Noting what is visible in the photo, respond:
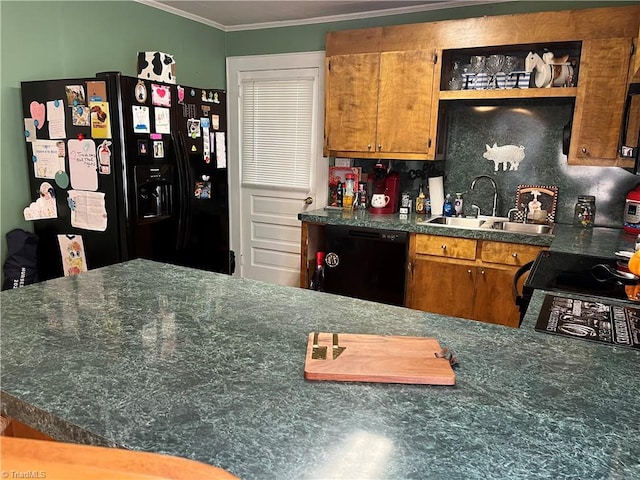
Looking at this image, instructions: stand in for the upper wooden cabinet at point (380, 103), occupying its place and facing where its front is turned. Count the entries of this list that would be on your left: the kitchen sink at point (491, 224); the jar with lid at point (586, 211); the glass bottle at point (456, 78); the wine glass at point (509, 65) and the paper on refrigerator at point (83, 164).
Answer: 4

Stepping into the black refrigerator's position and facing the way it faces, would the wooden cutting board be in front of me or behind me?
in front

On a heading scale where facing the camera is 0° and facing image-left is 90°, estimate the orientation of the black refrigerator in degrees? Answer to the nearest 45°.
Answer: approximately 315°

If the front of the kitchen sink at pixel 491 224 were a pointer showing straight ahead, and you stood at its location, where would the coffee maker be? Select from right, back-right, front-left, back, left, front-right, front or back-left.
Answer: right

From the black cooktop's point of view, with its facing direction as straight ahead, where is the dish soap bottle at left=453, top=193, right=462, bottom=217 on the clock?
The dish soap bottle is roughly at 2 o'clock from the black cooktop.

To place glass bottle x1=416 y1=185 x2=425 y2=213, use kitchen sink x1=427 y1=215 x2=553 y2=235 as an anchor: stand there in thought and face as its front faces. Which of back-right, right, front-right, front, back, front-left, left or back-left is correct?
right

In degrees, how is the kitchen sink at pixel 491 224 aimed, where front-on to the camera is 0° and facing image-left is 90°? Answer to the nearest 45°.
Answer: approximately 0°

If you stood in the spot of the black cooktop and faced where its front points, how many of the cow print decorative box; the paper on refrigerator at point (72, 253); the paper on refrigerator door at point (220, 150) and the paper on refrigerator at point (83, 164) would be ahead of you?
4

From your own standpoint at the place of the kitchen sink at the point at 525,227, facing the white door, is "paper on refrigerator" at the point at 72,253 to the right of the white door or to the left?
left

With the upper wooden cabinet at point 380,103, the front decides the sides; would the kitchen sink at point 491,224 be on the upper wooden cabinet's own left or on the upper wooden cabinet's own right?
on the upper wooden cabinet's own left

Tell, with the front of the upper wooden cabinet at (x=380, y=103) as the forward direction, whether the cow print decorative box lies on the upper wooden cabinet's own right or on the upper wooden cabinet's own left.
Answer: on the upper wooden cabinet's own right

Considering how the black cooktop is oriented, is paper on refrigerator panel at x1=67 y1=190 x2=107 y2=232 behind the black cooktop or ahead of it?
ahead

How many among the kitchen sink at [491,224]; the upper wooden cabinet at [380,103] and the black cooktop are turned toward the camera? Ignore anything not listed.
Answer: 2

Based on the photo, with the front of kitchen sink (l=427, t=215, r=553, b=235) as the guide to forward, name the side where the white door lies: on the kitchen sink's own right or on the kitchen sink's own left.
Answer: on the kitchen sink's own right

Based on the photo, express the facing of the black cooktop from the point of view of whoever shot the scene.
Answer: facing to the left of the viewer
